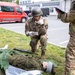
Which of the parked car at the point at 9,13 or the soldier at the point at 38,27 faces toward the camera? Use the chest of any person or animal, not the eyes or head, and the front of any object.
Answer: the soldier

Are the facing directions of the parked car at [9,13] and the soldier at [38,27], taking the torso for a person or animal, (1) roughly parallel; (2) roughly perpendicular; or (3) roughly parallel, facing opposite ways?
roughly perpendicular

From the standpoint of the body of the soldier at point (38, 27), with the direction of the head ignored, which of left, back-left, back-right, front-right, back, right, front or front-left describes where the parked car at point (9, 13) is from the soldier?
back

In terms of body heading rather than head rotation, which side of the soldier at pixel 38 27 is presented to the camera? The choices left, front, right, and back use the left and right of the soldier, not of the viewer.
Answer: front
